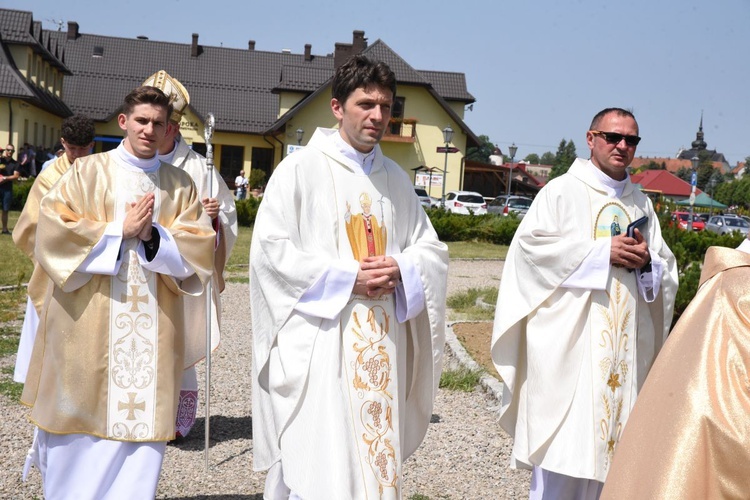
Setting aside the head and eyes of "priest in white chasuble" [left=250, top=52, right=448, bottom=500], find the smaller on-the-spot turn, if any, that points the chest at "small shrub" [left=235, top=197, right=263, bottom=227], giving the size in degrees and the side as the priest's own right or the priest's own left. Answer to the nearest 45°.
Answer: approximately 135° to the priest's own left

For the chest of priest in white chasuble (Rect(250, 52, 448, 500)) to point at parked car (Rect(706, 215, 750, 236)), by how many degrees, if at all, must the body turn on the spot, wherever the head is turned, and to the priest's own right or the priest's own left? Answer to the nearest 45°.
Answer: approximately 90° to the priest's own left

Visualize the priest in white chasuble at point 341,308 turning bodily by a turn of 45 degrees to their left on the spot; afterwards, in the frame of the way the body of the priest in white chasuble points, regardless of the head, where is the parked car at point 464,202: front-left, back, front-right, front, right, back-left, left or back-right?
left

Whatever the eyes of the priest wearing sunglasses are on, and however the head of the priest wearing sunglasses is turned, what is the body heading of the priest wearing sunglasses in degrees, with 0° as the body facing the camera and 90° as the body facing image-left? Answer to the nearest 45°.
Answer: approximately 315°

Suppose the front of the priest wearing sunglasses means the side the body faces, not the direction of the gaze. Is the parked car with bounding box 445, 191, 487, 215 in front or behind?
behind
